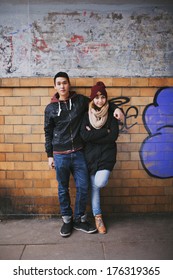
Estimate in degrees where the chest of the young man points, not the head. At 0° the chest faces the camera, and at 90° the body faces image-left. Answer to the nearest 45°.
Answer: approximately 0°

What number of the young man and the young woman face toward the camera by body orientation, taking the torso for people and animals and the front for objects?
2

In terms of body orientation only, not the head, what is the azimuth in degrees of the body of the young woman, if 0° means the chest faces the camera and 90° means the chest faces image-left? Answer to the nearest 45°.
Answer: approximately 0°
